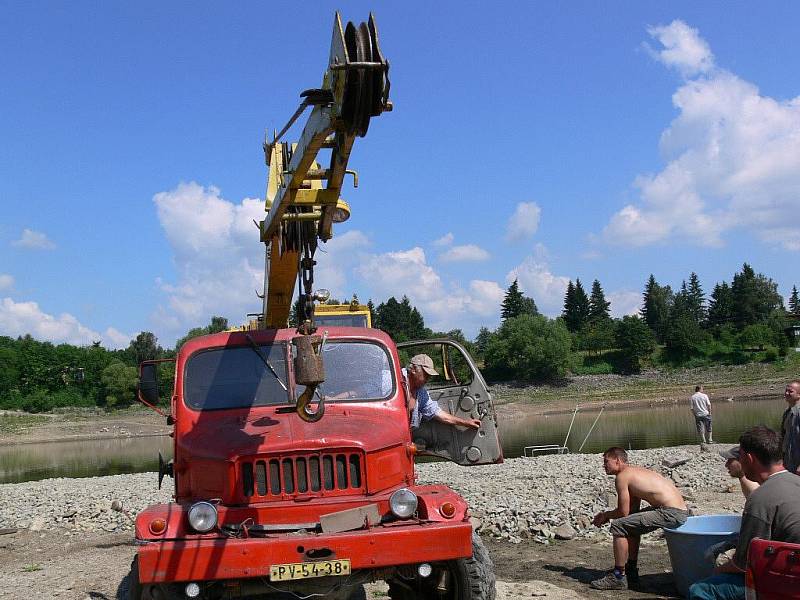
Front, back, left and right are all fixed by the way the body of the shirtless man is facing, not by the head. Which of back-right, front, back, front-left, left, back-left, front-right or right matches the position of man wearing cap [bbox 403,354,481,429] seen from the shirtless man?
front

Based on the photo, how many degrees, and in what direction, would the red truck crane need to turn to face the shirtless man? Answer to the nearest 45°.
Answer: approximately 135° to its left

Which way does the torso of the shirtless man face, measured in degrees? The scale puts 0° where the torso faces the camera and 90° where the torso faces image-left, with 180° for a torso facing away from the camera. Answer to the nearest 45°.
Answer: approximately 90°

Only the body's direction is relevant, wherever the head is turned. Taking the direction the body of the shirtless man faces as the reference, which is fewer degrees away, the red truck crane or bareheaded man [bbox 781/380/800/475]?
the red truck crane

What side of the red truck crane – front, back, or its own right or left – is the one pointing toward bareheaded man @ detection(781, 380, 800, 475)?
left

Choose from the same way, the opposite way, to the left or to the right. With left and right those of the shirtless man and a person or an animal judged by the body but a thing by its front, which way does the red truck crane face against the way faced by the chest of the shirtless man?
to the left

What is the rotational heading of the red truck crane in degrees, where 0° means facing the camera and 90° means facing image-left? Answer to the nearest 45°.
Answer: approximately 0°

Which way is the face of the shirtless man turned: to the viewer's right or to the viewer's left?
to the viewer's left

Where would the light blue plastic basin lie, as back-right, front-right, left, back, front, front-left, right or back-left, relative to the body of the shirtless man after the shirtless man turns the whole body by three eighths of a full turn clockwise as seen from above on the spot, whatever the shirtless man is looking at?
right

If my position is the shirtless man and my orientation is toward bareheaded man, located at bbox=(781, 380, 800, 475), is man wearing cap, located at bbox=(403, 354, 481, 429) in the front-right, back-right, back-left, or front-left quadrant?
back-left

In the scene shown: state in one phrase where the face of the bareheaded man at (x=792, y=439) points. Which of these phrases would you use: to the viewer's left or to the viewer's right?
to the viewer's left

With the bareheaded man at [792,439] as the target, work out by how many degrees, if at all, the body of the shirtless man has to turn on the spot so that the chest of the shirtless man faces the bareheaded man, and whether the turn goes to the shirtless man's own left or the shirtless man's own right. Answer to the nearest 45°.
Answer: approximately 135° to the shirtless man's own right

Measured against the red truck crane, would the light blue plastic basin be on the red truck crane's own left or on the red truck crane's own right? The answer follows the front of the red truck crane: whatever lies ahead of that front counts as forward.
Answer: on the red truck crane's own left
